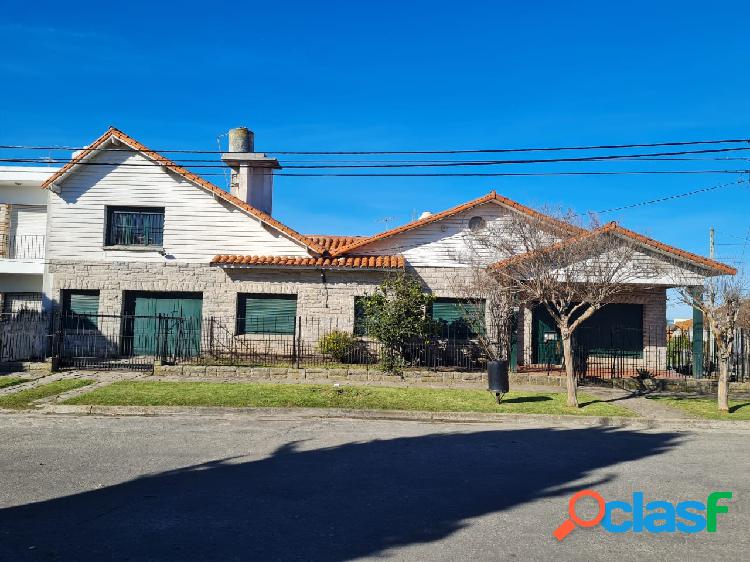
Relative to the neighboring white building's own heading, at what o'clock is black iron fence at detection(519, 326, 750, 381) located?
The black iron fence is roughly at 10 o'clock from the neighboring white building.

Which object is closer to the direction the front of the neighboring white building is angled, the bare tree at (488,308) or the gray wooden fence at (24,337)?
the gray wooden fence

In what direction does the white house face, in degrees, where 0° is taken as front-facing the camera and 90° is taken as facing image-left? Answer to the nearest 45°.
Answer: approximately 0°

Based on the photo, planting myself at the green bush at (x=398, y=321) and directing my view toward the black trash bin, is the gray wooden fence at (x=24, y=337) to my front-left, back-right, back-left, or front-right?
back-right

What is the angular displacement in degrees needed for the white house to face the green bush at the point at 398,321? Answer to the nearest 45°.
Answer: approximately 45° to its left

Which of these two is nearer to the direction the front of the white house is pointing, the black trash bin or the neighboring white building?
the black trash bin

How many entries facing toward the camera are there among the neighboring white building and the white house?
2
